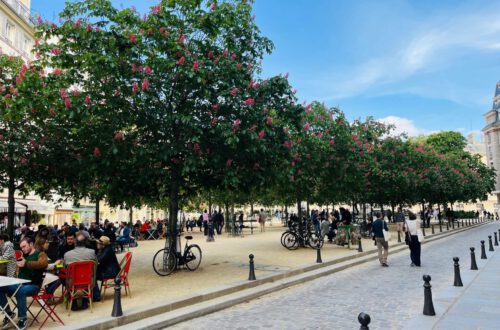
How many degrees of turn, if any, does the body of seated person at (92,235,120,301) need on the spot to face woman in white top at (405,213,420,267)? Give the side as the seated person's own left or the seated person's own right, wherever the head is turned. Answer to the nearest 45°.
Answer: approximately 180°

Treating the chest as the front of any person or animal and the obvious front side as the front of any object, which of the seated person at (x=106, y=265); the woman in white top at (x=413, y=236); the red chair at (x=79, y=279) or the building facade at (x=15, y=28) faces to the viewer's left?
the seated person

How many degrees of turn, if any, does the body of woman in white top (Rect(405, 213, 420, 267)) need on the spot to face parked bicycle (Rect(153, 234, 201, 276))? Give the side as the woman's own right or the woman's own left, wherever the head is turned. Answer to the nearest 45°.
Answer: approximately 135° to the woman's own left

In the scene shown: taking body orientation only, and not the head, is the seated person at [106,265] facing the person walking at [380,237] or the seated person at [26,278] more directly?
the seated person

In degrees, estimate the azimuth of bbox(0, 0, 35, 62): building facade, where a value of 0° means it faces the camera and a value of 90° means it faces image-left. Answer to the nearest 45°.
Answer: approximately 315°

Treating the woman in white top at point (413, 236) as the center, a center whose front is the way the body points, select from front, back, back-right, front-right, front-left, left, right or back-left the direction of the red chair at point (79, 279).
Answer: back-left

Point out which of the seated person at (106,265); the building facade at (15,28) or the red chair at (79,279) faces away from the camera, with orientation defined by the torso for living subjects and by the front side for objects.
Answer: the red chair

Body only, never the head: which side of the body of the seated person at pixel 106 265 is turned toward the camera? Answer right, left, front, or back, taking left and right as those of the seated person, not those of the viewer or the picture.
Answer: left

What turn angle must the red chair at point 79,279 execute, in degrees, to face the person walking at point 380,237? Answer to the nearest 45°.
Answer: approximately 90° to its right

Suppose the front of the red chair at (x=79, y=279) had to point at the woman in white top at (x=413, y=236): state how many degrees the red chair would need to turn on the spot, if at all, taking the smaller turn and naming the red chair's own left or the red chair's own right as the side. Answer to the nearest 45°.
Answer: approximately 90° to the red chair's own right

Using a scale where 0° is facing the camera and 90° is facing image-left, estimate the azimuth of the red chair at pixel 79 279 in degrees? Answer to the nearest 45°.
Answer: approximately 180°

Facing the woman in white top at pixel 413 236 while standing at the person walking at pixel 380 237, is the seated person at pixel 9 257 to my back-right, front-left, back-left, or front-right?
back-right

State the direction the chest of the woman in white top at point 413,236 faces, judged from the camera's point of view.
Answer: away from the camera

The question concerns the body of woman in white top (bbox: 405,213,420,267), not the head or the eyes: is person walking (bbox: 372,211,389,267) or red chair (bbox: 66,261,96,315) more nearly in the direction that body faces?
the person walking
